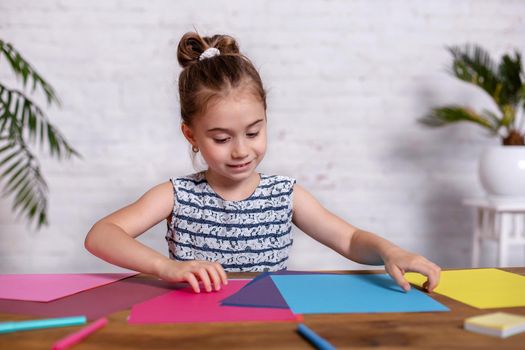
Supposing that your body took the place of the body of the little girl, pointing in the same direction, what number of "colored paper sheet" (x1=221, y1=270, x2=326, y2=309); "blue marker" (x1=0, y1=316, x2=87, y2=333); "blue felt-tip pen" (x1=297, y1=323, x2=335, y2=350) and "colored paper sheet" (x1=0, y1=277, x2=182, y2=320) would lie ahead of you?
4

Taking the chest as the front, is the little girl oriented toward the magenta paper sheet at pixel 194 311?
yes

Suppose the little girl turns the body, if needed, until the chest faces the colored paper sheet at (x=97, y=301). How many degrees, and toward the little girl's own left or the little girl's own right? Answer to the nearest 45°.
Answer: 0° — they already face it

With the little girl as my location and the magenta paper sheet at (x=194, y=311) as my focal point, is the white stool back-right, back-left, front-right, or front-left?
back-left

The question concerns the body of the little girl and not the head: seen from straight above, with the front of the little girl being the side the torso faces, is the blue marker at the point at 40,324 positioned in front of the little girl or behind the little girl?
in front

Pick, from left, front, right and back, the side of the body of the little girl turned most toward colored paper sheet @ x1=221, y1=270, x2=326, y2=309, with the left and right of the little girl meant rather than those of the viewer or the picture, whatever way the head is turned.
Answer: front

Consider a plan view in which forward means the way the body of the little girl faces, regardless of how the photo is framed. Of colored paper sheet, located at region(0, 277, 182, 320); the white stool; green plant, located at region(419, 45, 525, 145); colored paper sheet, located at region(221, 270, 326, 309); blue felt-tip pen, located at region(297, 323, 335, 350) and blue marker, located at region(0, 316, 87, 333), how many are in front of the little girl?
4

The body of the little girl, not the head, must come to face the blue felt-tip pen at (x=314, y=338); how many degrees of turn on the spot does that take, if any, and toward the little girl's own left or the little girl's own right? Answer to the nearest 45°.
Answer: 0° — they already face it

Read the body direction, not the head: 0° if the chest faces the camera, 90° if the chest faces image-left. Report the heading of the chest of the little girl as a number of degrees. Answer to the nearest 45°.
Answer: approximately 0°
